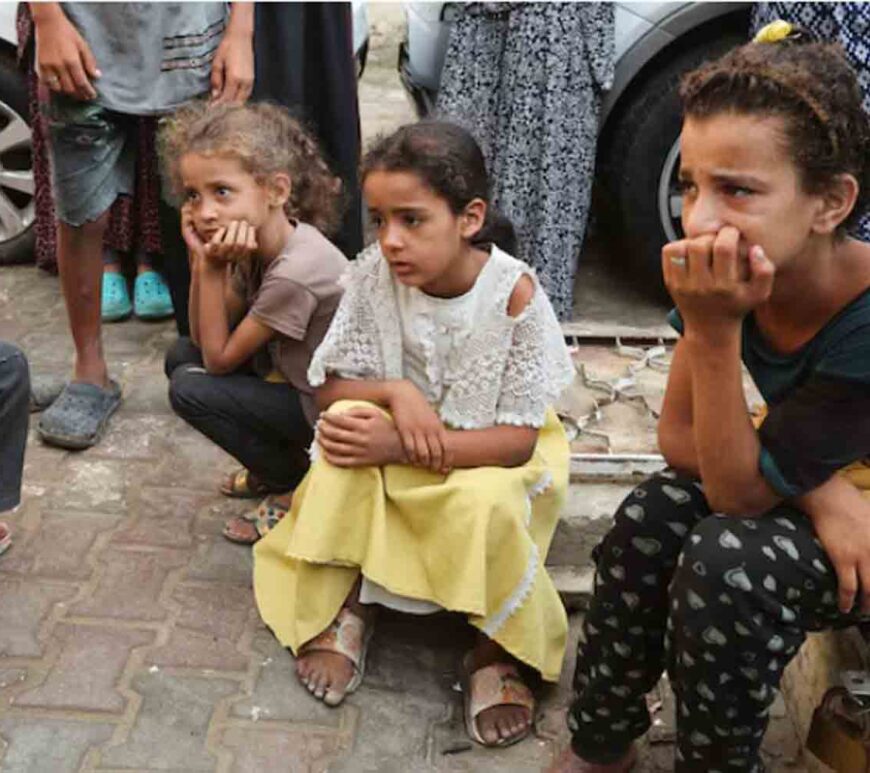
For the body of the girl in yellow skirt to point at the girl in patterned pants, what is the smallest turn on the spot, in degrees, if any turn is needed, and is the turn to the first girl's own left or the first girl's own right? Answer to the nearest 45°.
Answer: approximately 90° to the first girl's own left

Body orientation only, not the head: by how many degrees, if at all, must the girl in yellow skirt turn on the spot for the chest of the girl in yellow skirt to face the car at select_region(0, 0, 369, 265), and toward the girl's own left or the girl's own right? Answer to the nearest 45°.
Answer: approximately 90° to the girl's own right

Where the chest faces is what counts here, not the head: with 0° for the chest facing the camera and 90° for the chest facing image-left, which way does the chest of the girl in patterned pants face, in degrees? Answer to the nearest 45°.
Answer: approximately 45°

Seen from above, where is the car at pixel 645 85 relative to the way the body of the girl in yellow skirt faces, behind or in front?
behind

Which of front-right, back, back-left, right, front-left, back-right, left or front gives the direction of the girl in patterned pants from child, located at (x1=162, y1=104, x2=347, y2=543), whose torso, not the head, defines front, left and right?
left

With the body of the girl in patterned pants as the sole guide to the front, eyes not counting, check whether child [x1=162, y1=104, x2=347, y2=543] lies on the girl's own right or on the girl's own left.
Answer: on the girl's own right

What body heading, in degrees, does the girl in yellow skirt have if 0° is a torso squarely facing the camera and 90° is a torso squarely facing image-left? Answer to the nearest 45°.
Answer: approximately 45°

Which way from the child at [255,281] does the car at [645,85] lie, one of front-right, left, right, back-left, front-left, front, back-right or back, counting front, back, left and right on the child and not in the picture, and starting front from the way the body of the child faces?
back
